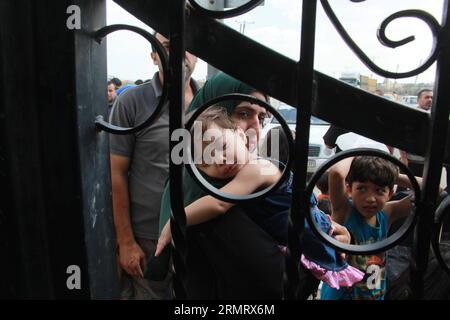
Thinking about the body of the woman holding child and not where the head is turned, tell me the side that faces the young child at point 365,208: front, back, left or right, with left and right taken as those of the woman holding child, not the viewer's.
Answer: left

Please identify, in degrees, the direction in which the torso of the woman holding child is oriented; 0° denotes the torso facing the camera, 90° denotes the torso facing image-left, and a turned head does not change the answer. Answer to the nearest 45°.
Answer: approximately 315°
